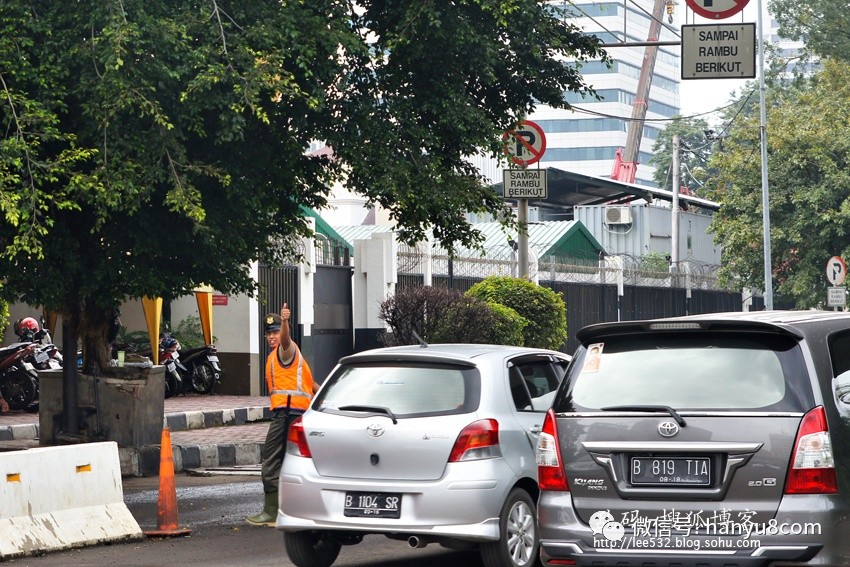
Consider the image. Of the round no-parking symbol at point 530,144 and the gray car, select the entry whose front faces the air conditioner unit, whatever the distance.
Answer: the gray car

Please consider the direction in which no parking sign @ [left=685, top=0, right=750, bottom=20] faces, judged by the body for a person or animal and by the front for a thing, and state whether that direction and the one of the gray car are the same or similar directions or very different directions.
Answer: very different directions

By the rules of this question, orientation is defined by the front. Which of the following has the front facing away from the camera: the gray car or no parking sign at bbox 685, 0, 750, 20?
the gray car

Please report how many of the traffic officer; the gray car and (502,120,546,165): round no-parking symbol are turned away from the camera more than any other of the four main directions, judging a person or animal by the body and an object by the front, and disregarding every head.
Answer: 1

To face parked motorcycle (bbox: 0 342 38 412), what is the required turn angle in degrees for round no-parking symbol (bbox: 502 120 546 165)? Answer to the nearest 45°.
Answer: approximately 90° to its right

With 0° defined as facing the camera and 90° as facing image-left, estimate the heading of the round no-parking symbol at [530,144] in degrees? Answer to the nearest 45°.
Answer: approximately 0°

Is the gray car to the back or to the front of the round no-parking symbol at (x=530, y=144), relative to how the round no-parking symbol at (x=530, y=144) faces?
to the front

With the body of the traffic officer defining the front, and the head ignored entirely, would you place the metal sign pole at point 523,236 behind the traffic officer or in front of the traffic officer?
behind

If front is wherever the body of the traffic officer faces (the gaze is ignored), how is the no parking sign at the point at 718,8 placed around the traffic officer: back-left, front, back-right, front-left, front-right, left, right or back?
back

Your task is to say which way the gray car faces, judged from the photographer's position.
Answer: facing away from the viewer

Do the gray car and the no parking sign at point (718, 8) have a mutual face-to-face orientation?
yes

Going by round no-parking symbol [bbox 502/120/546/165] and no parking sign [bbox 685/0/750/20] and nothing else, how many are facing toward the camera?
2

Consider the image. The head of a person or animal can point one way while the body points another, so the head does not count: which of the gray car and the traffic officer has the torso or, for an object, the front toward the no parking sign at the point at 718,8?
the gray car
